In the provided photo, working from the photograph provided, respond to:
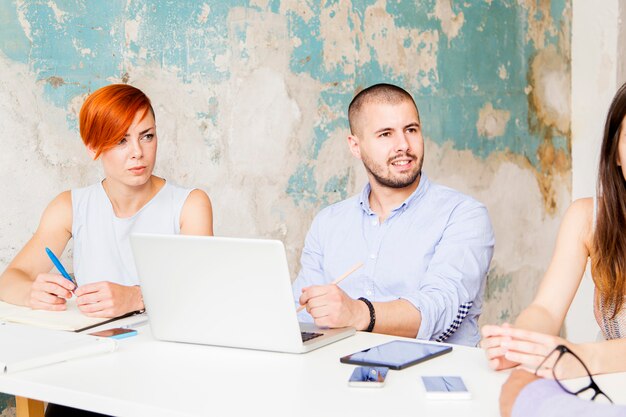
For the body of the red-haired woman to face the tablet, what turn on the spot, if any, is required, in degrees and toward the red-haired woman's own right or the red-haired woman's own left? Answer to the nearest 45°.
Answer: approximately 45° to the red-haired woman's own left

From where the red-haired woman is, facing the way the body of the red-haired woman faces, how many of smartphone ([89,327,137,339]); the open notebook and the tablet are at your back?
0

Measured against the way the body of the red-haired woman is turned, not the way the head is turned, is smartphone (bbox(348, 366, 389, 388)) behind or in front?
in front

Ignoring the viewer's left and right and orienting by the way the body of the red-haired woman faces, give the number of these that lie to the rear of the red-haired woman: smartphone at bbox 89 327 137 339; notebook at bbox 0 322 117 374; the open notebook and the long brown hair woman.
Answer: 0

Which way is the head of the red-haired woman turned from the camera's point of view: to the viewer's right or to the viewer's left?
to the viewer's right

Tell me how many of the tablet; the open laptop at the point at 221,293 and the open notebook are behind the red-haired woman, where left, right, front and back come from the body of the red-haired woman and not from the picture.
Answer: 0

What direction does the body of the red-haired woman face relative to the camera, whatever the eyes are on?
toward the camera

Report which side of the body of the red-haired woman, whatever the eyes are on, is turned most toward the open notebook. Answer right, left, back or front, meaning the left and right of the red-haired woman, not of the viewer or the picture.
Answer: front

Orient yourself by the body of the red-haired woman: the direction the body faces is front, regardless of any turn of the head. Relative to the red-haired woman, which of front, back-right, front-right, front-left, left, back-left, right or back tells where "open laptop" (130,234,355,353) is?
front

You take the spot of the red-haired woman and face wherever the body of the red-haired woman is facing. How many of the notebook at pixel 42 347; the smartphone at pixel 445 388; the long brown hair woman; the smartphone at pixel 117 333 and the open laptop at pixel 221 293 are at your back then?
0

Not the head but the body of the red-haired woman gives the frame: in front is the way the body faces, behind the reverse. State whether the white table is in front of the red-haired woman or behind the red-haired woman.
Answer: in front

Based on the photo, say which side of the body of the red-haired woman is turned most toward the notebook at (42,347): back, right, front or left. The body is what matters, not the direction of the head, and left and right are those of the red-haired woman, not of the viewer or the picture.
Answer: front

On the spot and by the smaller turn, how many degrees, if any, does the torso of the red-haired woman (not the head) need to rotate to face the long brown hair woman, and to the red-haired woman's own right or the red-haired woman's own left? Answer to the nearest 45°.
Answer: approximately 45° to the red-haired woman's own left

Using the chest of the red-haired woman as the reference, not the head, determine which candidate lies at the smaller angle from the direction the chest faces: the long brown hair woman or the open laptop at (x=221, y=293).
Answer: the open laptop

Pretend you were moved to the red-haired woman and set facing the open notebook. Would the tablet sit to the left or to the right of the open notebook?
left
